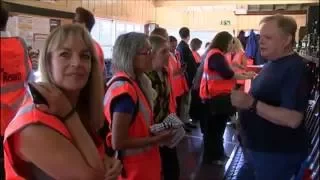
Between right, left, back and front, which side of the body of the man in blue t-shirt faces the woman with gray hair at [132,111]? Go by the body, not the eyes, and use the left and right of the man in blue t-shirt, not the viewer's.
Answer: front

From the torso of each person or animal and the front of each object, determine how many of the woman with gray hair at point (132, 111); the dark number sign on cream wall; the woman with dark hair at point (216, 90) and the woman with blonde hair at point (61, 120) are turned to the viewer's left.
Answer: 0

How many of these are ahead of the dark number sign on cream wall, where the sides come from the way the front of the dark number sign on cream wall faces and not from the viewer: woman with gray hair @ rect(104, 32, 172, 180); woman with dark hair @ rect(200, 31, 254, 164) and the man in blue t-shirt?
3

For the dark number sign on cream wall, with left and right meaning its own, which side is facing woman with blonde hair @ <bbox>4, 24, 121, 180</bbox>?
front

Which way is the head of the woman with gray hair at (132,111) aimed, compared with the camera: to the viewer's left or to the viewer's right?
to the viewer's right

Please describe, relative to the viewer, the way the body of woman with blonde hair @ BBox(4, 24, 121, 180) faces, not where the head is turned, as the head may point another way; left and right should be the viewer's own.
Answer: facing the viewer and to the right of the viewer

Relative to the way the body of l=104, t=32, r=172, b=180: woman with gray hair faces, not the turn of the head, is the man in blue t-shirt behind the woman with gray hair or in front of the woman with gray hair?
in front

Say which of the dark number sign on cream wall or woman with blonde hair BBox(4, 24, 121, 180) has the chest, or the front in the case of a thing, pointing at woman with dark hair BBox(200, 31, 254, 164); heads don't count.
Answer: the dark number sign on cream wall

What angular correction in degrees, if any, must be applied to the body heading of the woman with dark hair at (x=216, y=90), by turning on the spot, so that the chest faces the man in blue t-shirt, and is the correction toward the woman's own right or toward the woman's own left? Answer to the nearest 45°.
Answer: approximately 90° to the woman's own right

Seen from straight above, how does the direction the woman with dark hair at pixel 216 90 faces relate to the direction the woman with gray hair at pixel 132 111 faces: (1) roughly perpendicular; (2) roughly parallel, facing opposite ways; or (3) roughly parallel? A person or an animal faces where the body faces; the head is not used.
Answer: roughly parallel

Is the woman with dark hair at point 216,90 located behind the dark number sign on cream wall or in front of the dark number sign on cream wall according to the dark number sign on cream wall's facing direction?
in front

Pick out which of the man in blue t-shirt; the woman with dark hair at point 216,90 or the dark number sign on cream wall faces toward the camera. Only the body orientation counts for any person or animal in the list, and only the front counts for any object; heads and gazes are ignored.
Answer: the dark number sign on cream wall

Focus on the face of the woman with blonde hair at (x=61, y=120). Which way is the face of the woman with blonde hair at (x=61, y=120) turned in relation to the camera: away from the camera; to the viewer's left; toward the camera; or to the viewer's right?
toward the camera

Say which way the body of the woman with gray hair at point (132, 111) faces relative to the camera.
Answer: to the viewer's right

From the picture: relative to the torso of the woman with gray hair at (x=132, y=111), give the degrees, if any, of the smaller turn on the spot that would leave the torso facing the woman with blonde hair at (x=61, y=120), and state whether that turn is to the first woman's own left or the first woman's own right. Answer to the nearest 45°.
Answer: approximately 90° to the first woman's own right

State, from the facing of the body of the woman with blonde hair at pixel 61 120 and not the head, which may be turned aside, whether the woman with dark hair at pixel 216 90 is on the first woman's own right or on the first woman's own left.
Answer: on the first woman's own left
